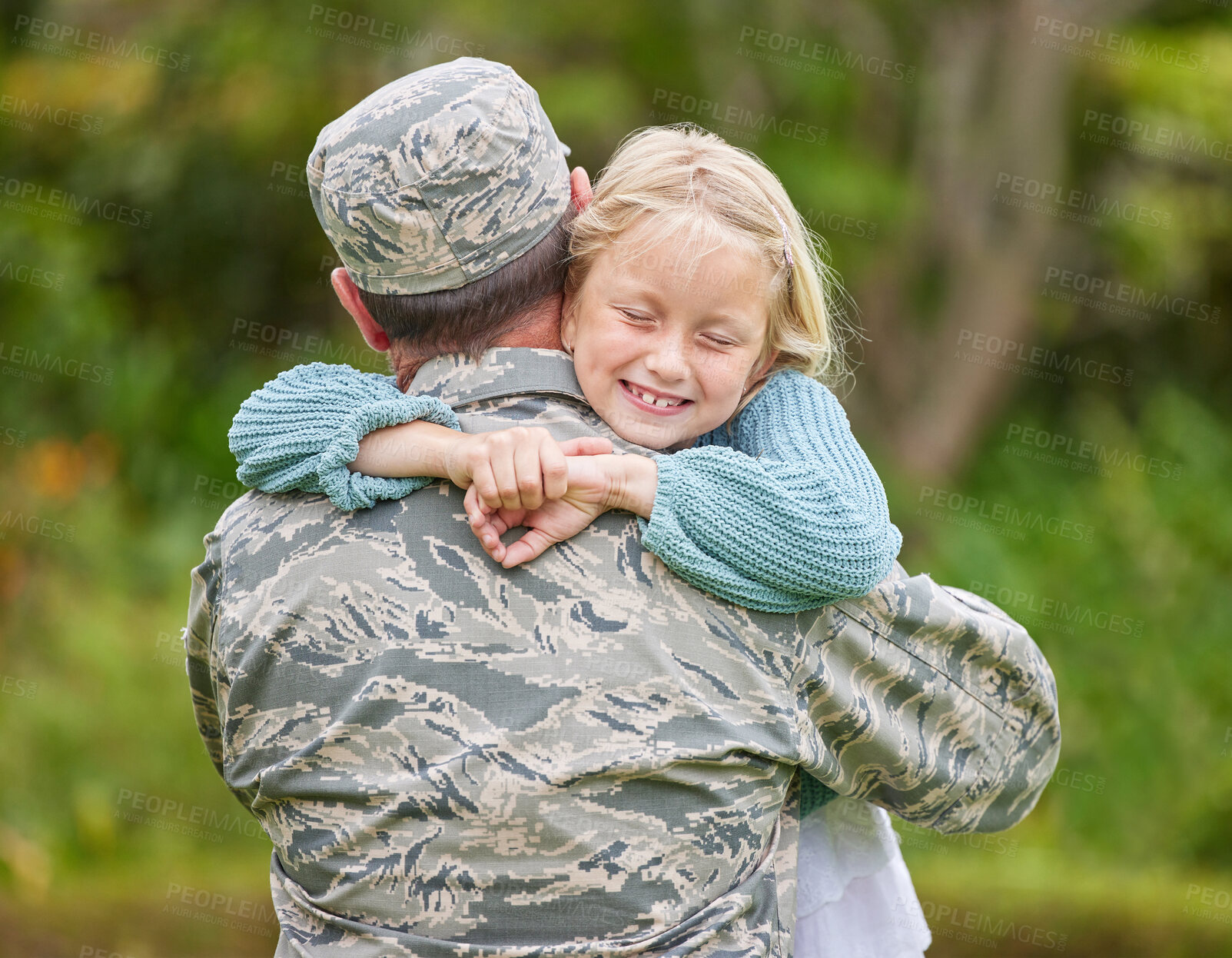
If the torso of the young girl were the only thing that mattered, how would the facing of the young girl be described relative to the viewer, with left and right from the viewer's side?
facing the viewer

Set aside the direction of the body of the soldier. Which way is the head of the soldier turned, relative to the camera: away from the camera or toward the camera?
away from the camera

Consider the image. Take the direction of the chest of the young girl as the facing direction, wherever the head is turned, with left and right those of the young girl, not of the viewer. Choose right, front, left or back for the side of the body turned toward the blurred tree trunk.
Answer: back

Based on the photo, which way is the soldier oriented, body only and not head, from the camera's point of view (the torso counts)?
away from the camera

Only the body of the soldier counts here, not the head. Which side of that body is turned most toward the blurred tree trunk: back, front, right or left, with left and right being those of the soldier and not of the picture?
front
